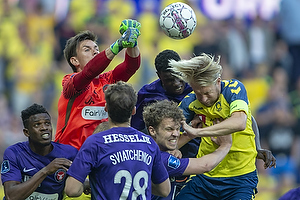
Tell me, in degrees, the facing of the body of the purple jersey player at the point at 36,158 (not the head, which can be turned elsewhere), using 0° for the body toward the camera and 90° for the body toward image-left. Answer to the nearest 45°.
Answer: approximately 315°

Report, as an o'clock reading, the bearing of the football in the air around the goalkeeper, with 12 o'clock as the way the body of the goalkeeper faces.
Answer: The football in the air is roughly at 10 o'clock from the goalkeeper.

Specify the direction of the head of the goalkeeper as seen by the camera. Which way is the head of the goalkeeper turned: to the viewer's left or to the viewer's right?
to the viewer's right

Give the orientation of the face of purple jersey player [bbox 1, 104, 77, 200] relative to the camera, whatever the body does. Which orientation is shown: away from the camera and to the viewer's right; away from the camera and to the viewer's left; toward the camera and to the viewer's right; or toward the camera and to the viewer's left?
toward the camera and to the viewer's right

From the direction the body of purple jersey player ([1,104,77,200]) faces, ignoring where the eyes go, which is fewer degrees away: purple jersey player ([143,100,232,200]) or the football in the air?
the purple jersey player
